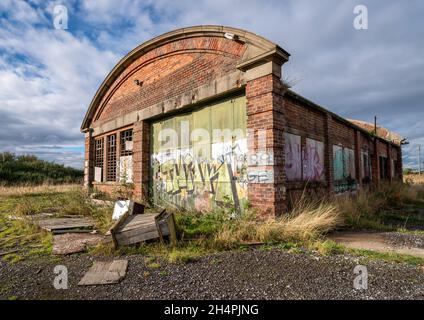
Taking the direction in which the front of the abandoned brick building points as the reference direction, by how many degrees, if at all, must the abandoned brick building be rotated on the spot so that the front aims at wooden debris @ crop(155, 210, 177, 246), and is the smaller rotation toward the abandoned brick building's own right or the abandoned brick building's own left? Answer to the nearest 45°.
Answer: approximately 45° to the abandoned brick building's own left

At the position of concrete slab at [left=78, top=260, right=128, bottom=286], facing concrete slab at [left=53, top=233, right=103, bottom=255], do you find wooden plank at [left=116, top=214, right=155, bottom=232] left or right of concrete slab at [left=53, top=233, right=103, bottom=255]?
right

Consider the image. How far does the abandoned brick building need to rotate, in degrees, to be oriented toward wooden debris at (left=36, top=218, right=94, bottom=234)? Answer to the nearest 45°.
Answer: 0° — it already faces it

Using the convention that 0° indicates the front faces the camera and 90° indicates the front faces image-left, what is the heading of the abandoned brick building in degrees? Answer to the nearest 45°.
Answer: approximately 45°

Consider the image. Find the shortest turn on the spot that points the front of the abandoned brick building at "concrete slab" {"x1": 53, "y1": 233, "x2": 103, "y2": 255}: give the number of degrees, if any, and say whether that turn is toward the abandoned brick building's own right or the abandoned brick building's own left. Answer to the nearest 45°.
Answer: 0° — it already faces it
